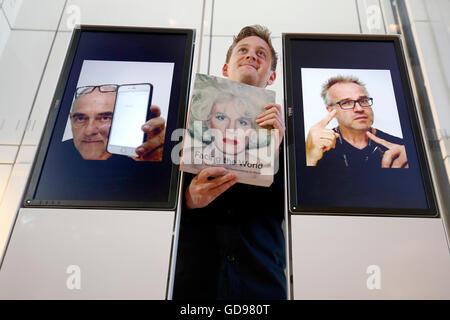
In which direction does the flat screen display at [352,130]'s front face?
toward the camera

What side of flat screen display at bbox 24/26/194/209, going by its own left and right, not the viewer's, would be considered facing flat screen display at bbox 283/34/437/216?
left

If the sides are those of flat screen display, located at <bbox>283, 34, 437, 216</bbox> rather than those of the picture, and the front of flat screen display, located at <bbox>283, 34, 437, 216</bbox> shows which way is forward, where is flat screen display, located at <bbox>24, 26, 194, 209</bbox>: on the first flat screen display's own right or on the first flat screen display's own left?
on the first flat screen display's own right

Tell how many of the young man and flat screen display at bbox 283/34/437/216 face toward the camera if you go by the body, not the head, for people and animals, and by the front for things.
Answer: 2

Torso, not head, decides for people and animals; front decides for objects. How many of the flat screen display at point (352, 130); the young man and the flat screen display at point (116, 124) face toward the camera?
3

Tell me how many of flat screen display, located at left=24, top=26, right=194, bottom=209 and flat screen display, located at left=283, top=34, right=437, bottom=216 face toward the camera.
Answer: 2

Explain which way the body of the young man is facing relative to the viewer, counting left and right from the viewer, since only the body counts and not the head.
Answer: facing the viewer
